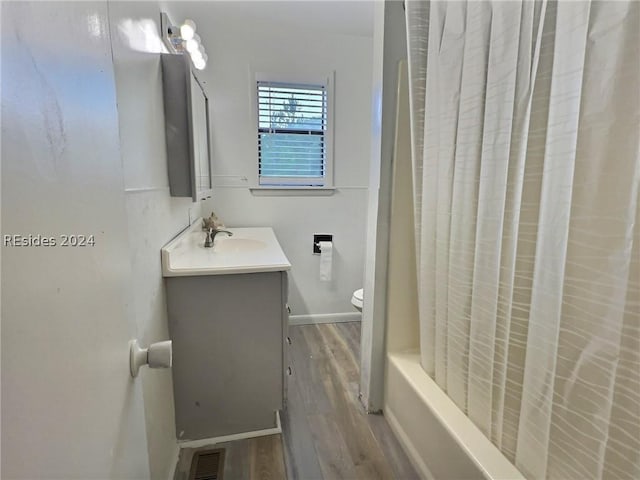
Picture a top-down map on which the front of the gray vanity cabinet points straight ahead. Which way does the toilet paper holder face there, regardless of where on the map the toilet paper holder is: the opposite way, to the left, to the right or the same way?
to the right

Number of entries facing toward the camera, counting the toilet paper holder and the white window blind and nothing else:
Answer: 2

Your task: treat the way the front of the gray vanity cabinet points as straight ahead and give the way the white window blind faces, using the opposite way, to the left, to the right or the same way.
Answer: to the right

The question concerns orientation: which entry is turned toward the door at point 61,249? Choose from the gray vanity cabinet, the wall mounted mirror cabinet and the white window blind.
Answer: the white window blind

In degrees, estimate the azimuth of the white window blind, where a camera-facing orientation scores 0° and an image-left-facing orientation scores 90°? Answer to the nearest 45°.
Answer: approximately 0°

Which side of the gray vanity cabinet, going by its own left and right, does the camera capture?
right

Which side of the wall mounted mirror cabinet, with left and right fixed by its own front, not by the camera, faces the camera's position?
right

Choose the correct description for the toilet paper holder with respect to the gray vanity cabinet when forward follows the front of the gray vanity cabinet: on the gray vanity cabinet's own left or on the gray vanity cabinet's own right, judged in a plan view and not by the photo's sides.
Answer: on the gray vanity cabinet's own left

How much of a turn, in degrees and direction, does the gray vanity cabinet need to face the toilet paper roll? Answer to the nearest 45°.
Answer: approximately 45° to its left

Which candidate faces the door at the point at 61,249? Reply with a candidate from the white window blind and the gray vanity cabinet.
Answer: the white window blind

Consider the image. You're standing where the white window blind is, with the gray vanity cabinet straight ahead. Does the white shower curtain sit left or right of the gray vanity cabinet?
left

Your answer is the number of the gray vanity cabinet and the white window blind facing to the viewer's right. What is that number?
1
